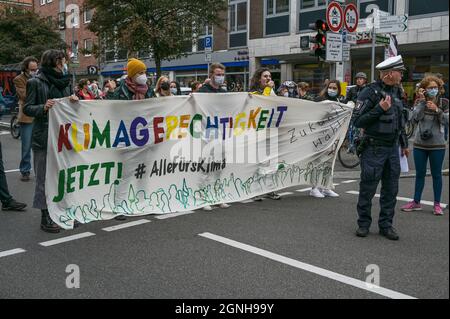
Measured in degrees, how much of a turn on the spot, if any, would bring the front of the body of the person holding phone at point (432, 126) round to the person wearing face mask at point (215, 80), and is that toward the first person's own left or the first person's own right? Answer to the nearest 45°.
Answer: approximately 90° to the first person's own right

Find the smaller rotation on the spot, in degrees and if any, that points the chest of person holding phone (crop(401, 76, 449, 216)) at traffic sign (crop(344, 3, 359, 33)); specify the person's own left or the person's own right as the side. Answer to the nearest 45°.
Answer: approximately 180°

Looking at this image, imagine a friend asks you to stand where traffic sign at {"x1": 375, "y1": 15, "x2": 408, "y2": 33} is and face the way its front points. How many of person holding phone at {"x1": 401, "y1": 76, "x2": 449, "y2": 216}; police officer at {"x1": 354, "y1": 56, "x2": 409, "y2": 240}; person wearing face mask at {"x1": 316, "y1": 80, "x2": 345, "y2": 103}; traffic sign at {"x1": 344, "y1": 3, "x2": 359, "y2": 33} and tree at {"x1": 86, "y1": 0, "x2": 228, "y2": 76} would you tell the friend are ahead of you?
3

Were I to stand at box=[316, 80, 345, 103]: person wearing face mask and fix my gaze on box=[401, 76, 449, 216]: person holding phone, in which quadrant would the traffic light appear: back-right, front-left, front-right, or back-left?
back-left

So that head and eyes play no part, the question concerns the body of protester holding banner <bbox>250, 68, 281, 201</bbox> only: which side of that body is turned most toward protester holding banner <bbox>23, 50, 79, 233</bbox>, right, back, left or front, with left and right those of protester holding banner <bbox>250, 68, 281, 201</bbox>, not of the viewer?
right

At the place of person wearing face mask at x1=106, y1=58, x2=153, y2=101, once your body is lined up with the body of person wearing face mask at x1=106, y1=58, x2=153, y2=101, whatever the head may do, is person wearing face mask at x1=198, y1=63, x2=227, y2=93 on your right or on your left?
on your left

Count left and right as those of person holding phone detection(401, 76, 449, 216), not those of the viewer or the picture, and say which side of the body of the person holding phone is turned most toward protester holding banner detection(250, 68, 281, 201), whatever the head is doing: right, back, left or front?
right

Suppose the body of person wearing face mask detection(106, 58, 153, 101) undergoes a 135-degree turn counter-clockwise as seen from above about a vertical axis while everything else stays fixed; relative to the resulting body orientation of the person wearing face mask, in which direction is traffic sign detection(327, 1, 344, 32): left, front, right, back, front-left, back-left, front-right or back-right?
front-right

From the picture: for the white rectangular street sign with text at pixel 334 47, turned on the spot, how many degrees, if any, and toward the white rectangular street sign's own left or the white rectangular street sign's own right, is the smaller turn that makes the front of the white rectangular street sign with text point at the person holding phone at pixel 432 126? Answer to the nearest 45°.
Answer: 0° — it already faces them

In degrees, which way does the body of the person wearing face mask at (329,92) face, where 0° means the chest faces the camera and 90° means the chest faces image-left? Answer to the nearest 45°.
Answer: approximately 0°
